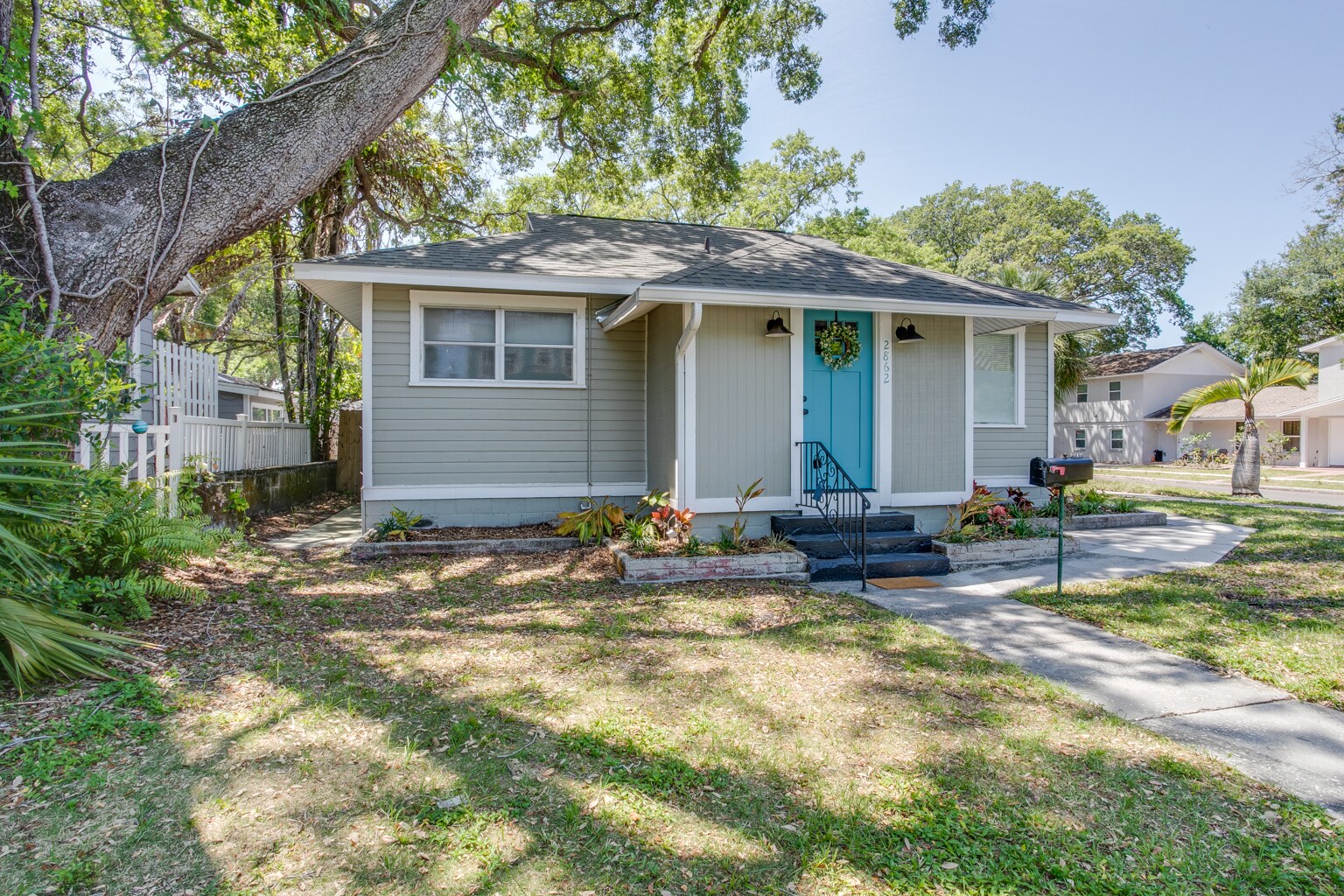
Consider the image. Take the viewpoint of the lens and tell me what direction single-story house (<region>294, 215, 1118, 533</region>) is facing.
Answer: facing the viewer

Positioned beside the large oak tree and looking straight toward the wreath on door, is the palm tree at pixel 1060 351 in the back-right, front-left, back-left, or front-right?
front-left

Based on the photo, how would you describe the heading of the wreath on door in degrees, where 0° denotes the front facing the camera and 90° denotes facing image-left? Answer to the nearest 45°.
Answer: approximately 0°

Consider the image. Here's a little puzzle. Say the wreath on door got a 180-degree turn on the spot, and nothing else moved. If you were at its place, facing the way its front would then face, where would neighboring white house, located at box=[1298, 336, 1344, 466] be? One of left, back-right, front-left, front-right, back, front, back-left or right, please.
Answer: front-right

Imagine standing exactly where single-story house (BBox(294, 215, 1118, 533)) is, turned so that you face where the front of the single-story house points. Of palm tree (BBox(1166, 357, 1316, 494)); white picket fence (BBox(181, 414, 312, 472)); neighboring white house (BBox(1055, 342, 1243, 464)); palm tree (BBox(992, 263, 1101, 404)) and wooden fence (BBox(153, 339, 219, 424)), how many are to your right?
2

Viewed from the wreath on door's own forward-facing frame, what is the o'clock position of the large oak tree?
The large oak tree is roughly at 2 o'clock from the wreath on door.

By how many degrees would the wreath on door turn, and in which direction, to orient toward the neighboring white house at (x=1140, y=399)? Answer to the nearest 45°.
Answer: approximately 135° to its left

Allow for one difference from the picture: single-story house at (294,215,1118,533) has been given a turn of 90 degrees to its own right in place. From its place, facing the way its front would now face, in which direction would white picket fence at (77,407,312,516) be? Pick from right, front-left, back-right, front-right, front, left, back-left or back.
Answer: front

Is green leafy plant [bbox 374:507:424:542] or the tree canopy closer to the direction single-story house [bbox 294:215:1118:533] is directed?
the green leafy plant
